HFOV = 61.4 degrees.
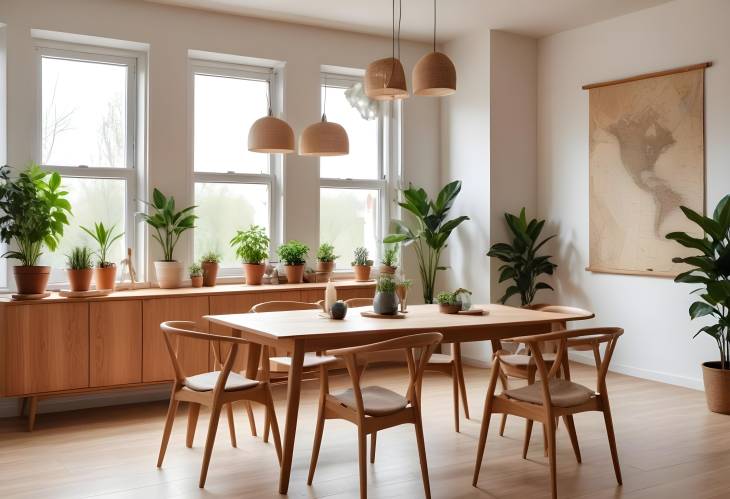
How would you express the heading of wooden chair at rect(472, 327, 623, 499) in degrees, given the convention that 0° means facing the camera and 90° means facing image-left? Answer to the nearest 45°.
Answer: approximately 135°

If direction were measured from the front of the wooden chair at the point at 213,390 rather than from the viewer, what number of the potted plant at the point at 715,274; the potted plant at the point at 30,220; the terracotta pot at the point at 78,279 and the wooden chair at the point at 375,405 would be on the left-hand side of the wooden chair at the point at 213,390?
2

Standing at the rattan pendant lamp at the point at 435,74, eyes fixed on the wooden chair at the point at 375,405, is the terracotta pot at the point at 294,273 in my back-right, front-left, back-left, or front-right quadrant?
back-right

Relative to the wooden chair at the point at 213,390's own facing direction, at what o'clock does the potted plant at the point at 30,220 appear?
The potted plant is roughly at 9 o'clock from the wooden chair.

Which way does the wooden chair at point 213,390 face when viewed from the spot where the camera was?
facing away from the viewer and to the right of the viewer

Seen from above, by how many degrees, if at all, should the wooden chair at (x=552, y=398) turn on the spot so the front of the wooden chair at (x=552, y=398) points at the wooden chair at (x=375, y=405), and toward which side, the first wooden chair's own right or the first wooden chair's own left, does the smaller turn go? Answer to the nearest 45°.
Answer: approximately 90° to the first wooden chair's own left

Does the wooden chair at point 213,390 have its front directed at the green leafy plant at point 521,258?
yes
